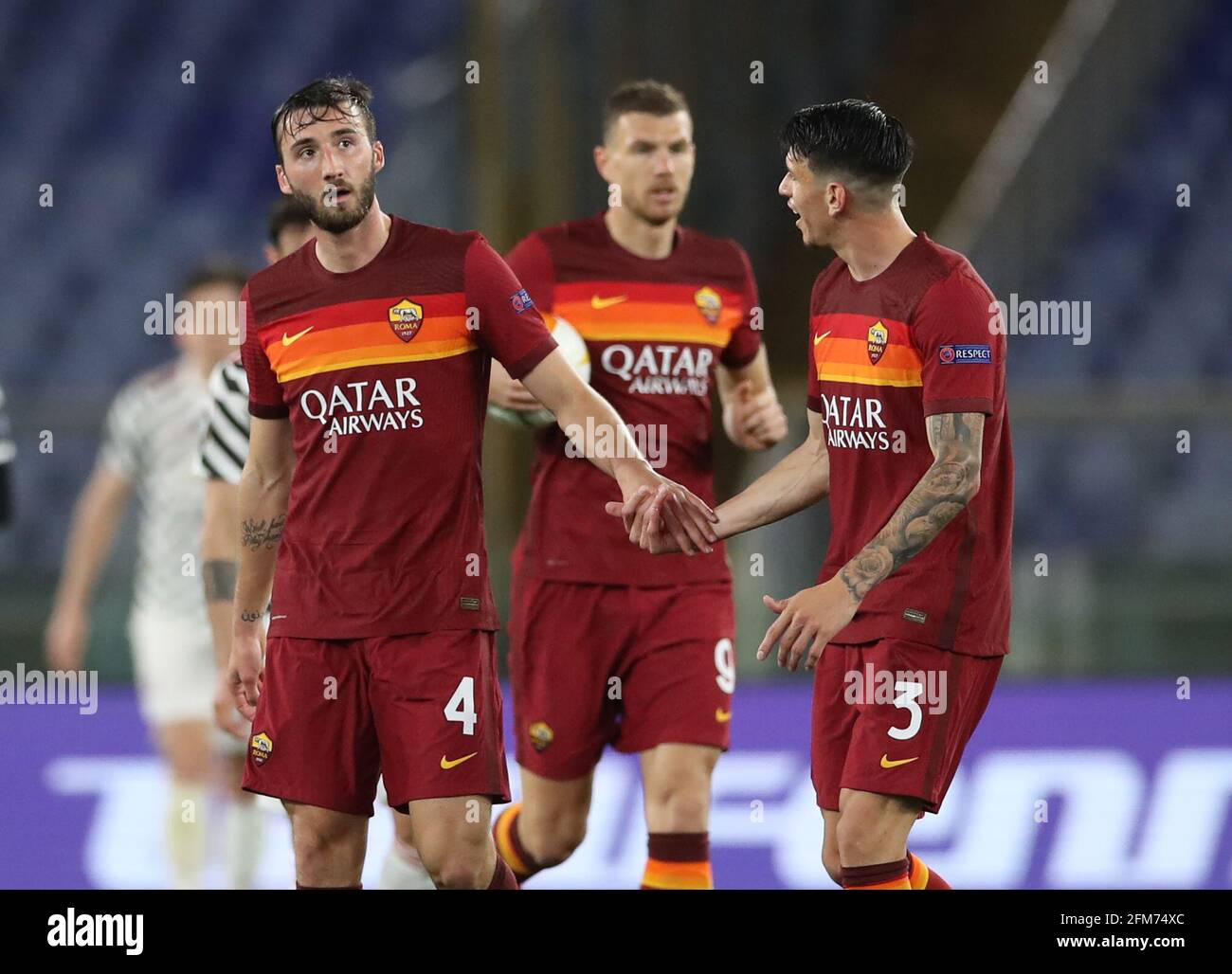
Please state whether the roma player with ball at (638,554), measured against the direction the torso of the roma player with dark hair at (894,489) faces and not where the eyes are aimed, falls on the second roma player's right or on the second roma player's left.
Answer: on the second roma player's right

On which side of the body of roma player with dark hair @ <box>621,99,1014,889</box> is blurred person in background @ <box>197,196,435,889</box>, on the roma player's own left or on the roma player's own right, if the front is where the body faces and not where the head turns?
on the roma player's own right

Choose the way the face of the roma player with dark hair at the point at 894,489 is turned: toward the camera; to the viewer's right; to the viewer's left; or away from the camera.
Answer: to the viewer's left

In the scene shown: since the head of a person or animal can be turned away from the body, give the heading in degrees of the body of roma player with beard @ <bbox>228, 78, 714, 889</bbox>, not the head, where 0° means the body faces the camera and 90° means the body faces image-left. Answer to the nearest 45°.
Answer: approximately 0°

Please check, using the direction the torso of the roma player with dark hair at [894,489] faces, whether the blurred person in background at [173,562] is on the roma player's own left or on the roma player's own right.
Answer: on the roma player's own right
